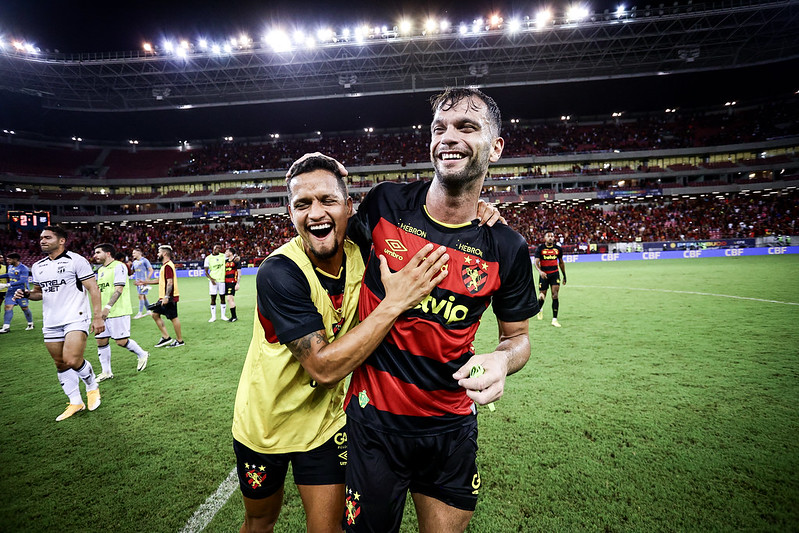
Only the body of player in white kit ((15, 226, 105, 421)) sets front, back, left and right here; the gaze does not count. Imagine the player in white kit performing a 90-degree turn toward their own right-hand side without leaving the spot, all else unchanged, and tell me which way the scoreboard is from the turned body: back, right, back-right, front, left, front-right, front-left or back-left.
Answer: front-right

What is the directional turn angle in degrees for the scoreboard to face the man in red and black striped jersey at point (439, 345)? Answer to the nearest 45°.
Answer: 0° — it already faces them

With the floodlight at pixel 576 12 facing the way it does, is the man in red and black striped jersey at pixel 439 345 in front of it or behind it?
in front

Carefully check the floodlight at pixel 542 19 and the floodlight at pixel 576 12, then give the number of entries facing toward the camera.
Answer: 2

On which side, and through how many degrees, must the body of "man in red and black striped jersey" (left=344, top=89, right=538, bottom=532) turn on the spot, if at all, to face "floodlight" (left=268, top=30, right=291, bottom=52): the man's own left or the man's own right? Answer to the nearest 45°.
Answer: approximately 135° to the man's own right

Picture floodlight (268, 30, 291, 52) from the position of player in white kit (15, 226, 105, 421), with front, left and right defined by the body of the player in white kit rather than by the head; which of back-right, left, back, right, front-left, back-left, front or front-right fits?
back

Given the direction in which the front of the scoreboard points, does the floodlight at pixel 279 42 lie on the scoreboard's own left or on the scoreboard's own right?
on the scoreboard's own left

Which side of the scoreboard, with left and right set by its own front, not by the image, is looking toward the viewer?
front

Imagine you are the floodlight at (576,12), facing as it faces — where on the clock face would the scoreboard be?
The scoreboard is roughly at 2 o'clock from the floodlight.

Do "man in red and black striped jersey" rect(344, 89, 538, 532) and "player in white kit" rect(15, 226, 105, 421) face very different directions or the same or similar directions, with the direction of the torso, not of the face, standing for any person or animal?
same or similar directions

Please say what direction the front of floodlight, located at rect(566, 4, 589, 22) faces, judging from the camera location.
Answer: facing the viewer

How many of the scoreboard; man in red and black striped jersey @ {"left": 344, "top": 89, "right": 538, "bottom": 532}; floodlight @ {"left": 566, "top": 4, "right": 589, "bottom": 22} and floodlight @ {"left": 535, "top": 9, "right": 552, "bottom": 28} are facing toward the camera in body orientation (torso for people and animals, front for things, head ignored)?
4

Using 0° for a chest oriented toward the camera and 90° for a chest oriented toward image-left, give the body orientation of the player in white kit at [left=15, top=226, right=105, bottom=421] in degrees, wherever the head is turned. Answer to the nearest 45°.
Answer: approximately 45°

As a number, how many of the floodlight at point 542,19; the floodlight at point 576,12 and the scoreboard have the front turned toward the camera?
3

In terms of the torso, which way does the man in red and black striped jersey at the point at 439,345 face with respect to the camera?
toward the camera
